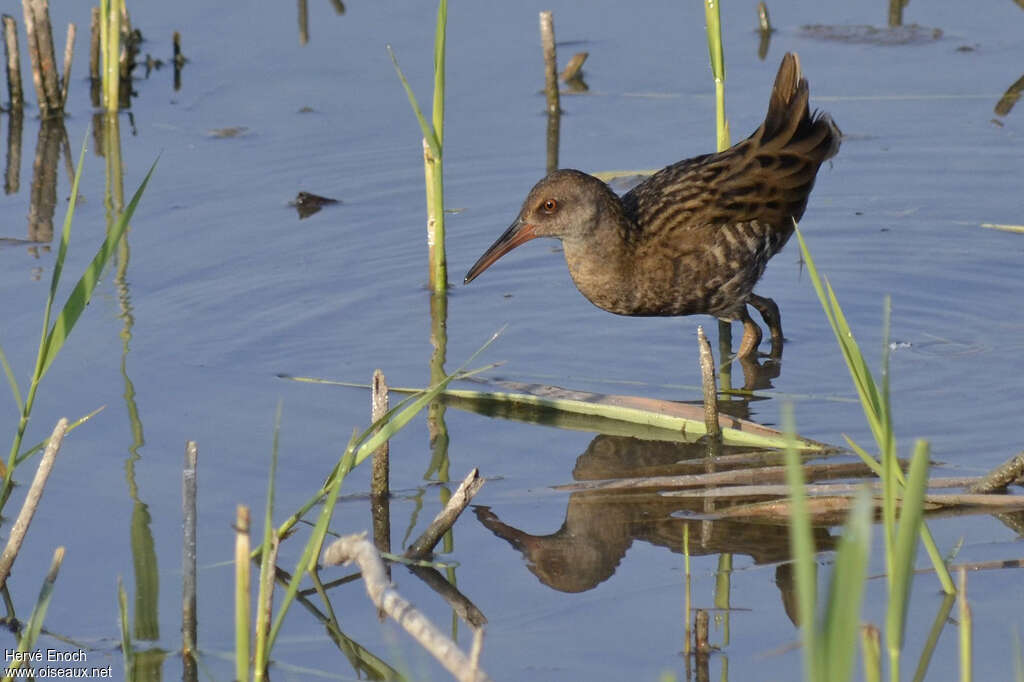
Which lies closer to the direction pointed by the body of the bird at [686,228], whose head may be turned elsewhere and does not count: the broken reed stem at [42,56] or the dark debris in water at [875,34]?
the broken reed stem

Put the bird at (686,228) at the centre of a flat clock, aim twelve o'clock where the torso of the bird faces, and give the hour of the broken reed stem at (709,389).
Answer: The broken reed stem is roughly at 9 o'clock from the bird.

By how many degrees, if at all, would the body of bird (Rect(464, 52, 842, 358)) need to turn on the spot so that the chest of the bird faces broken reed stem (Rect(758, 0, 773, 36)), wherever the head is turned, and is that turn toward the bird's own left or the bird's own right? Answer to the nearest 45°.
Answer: approximately 90° to the bird's own right

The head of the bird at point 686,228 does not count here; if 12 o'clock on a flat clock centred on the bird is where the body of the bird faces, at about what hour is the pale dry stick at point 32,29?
The pale dry stick is roughly at 1 o'clock from the bird.

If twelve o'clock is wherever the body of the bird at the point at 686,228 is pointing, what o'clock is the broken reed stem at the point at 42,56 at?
The broken reed stem is roughly at 1 o'clock from the bird.

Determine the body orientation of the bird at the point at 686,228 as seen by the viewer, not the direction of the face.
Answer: to the viewer's left

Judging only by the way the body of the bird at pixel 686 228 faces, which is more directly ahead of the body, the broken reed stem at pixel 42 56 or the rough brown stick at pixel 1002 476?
the broken reed stem

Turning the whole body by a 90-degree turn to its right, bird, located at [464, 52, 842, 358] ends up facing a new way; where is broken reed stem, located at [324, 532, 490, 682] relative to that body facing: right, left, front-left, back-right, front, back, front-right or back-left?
back

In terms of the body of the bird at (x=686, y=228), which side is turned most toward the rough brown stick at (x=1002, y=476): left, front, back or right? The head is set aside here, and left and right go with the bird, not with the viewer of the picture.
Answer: left

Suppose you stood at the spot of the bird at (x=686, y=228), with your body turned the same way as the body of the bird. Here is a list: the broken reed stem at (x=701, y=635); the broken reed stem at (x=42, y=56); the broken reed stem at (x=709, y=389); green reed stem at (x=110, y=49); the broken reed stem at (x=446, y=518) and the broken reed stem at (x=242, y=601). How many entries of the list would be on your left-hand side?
4

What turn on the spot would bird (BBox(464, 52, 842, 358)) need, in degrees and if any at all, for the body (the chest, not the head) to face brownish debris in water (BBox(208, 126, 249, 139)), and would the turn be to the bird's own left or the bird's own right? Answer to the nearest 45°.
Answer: approximately 45° to the bird's own right

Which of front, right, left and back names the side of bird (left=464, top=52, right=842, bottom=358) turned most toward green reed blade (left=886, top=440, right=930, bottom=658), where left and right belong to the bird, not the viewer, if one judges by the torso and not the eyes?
left

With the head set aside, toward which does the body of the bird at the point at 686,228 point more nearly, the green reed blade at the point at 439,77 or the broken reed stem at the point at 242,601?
the green reed blade
